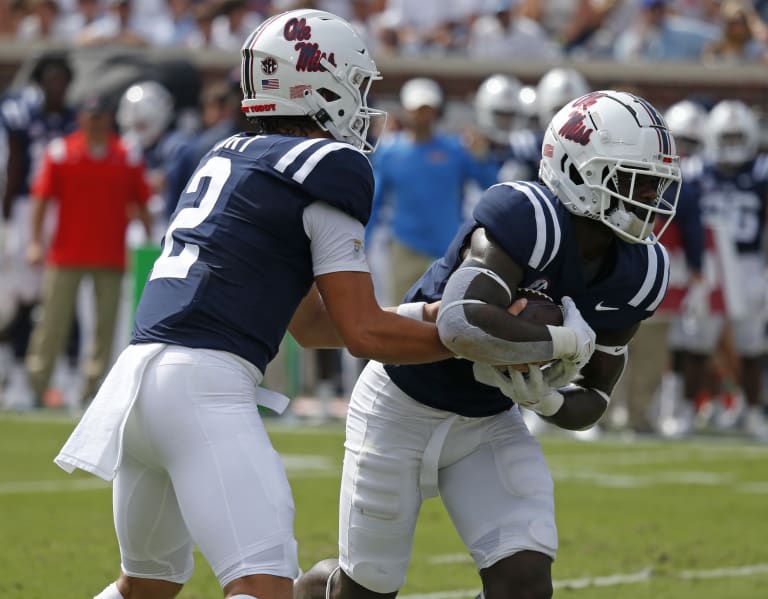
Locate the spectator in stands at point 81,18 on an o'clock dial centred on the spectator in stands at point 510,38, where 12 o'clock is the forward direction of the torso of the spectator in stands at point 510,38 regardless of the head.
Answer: the spectator in stands at point 81,18 is roughly at 3 o'clock from the spectator in stands at point 510,38.

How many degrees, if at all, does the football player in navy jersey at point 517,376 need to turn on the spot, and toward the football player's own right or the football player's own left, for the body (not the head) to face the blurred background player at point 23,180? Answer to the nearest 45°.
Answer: approximately 180°

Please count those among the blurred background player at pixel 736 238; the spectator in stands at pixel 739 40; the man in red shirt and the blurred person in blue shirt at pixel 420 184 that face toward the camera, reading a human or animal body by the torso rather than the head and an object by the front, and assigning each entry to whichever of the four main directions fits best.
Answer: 4

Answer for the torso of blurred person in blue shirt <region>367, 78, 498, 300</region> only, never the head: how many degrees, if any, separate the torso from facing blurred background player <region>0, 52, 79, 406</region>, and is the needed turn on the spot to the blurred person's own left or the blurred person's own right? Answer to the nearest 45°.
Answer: approximately 90° to the blurred person's own right

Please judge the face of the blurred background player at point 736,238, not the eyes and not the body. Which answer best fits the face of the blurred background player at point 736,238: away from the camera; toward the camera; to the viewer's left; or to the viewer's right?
toward the camera

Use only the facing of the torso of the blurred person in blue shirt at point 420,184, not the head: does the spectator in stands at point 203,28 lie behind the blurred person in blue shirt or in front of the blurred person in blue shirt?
behind

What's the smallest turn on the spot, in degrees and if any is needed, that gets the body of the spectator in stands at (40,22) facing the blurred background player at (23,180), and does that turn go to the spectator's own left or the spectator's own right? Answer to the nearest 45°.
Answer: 0° — they already face them

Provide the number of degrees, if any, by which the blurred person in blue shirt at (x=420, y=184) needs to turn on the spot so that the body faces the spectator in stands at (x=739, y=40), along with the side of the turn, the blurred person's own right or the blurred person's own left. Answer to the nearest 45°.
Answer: approximately 135° to the blurred person's own left

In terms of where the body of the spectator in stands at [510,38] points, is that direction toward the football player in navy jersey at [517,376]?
yes

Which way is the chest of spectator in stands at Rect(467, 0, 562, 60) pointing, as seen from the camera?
toward the camera

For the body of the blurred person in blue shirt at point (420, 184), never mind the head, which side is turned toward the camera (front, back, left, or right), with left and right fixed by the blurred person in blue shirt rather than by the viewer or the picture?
front

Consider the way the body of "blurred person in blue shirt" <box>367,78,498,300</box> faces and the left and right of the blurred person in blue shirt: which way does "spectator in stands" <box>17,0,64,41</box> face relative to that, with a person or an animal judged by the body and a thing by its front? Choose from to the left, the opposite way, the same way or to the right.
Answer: the same way

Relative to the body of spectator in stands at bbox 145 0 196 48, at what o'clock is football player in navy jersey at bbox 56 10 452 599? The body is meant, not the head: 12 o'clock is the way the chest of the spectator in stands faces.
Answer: The football player in navy jersey is roughly at 12 o'clock from the spectator in stands.

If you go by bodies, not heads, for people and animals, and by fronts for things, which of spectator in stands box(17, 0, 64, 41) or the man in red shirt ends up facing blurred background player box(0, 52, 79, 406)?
the spectator in stands

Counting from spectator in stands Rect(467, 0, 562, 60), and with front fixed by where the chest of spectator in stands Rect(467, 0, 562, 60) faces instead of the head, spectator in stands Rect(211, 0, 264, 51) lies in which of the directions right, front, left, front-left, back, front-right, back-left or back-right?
right

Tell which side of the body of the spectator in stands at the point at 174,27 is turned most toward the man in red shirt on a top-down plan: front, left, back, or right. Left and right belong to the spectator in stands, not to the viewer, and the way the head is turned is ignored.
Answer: front

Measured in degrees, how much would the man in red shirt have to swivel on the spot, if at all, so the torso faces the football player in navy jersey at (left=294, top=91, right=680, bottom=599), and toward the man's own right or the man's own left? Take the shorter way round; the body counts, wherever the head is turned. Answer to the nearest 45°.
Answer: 0° — they already face them

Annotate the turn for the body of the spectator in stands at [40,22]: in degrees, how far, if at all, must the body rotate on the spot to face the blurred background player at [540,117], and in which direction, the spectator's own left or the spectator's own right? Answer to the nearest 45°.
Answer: approximately 45° to the spectator's own left

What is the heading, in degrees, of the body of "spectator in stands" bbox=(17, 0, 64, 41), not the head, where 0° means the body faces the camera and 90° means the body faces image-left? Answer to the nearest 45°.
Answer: approximately 0°
